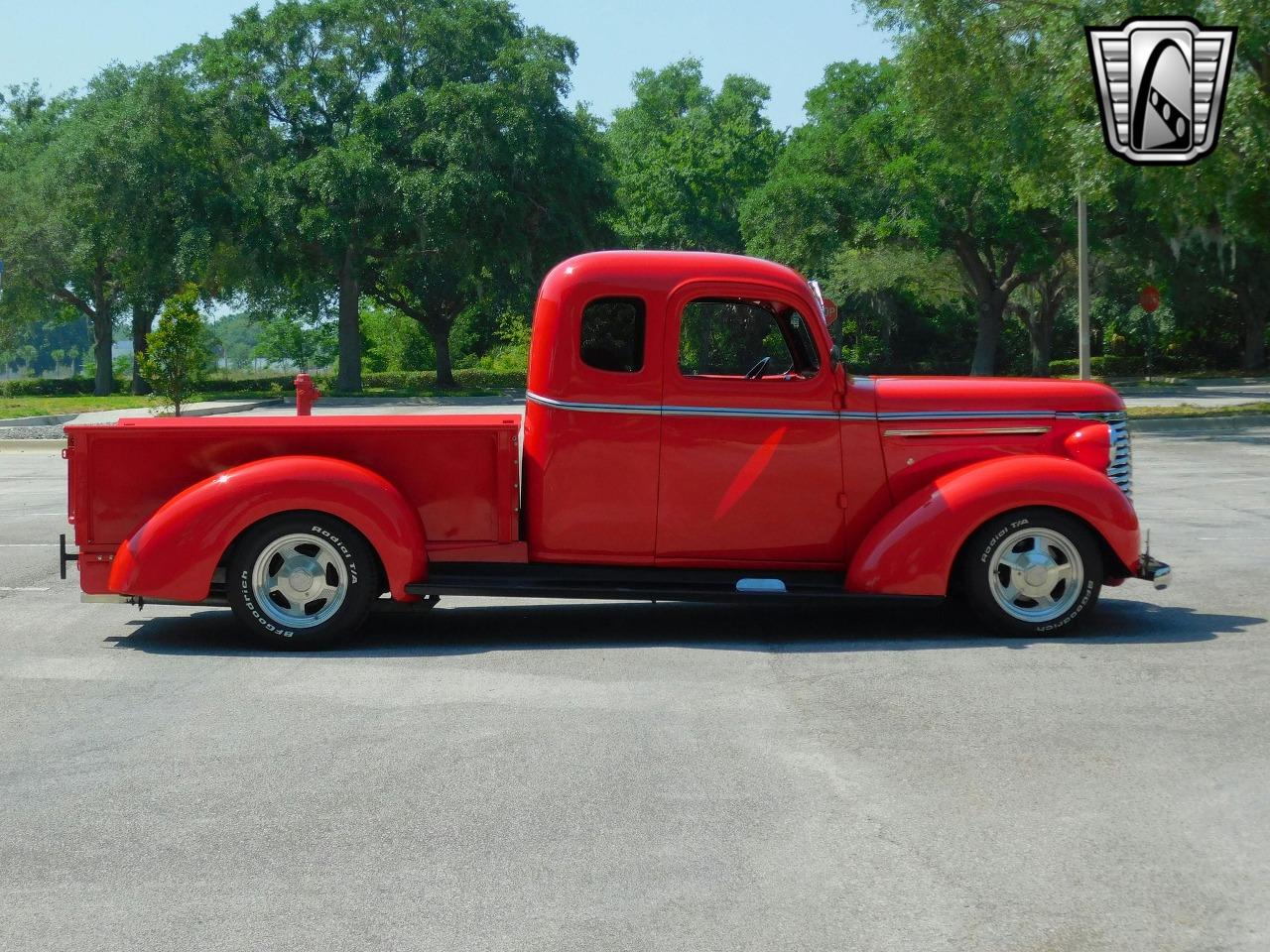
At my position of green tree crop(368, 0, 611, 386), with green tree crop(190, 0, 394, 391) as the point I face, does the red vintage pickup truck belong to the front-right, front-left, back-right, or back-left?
back-left

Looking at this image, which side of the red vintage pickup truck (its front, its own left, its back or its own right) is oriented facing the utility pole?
left

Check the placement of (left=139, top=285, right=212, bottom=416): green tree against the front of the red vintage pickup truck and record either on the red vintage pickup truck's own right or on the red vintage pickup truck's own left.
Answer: on the red vintage pickup truck's own left

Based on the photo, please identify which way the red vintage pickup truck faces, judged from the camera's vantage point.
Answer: facing to the right of the viewer

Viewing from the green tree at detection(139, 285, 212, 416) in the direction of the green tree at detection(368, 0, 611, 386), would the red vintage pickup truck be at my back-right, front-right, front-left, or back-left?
back-right

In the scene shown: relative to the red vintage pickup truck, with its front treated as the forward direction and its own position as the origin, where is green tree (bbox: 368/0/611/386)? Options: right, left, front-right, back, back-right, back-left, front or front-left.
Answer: left
